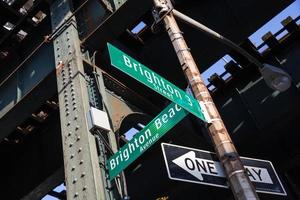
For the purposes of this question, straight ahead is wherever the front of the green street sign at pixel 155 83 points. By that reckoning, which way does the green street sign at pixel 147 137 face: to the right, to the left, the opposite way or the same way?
to the right

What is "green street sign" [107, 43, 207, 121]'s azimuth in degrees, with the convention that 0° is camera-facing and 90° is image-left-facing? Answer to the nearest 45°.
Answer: approximately 315°

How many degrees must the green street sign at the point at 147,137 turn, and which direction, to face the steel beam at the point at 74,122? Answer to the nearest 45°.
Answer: approximately 90° to its right
